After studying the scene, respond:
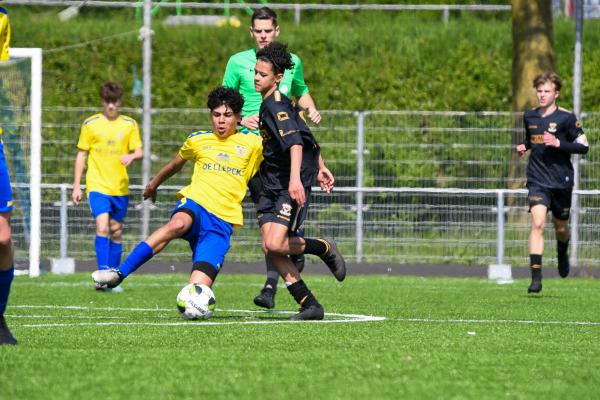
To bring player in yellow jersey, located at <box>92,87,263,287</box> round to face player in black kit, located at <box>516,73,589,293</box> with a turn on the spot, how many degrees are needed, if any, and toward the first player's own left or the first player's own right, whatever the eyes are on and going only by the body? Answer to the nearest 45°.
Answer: approximately 135° to the first player's own left

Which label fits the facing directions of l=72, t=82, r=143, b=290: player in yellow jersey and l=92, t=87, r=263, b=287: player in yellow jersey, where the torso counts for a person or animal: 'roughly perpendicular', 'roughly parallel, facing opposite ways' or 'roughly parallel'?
roughly parallel

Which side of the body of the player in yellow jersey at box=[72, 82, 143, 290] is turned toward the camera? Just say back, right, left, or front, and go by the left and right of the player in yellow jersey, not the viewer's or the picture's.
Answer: front

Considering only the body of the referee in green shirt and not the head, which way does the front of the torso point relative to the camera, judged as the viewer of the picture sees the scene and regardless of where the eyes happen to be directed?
toward the camera

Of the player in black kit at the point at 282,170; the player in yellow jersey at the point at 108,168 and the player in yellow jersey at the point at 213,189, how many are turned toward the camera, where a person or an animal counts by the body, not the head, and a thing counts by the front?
2

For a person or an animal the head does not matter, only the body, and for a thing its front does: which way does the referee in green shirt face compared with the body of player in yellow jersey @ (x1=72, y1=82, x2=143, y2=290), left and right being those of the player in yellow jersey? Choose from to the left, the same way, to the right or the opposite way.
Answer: the same way

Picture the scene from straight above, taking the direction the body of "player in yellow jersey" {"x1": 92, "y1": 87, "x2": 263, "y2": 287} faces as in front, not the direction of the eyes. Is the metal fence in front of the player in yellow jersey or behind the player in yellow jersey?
behind

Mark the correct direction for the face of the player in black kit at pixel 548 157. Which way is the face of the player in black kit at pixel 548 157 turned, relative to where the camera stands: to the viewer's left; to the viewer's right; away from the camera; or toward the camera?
toward the camera

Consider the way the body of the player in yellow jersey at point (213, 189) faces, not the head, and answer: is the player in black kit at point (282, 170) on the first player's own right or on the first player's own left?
on the first player's own left

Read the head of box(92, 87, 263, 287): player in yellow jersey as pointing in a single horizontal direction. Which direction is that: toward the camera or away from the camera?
toward the camera

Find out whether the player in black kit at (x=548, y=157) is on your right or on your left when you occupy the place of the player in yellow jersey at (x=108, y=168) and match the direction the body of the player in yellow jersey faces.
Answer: on your left

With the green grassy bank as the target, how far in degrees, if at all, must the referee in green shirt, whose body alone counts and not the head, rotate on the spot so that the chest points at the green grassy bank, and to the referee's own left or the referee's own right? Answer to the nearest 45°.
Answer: approximately 180°

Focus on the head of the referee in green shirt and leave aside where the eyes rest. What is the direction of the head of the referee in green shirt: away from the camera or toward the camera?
toward the camera

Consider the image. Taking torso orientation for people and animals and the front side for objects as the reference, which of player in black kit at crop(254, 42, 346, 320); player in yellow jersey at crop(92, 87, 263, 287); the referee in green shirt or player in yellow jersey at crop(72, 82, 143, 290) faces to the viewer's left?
the player in black kit

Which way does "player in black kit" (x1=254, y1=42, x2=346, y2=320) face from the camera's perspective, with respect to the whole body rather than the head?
to the viewer's left

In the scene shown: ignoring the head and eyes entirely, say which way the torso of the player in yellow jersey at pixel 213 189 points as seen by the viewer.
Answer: toward the camera
